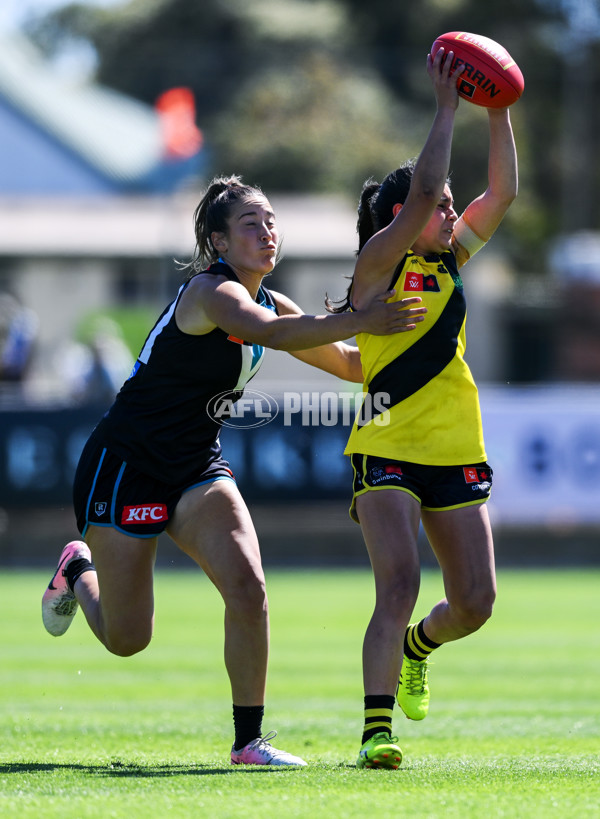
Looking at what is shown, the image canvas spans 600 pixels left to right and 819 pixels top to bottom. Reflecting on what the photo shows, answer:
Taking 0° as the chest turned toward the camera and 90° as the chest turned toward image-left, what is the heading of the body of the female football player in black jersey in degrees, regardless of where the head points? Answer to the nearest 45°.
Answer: approximately 270°

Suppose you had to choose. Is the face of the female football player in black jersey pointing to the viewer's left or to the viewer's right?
to the viewer's right

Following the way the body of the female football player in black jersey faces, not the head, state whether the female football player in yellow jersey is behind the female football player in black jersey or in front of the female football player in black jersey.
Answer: in front

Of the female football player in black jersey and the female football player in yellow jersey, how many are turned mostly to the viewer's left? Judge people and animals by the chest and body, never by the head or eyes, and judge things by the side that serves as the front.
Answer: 0
